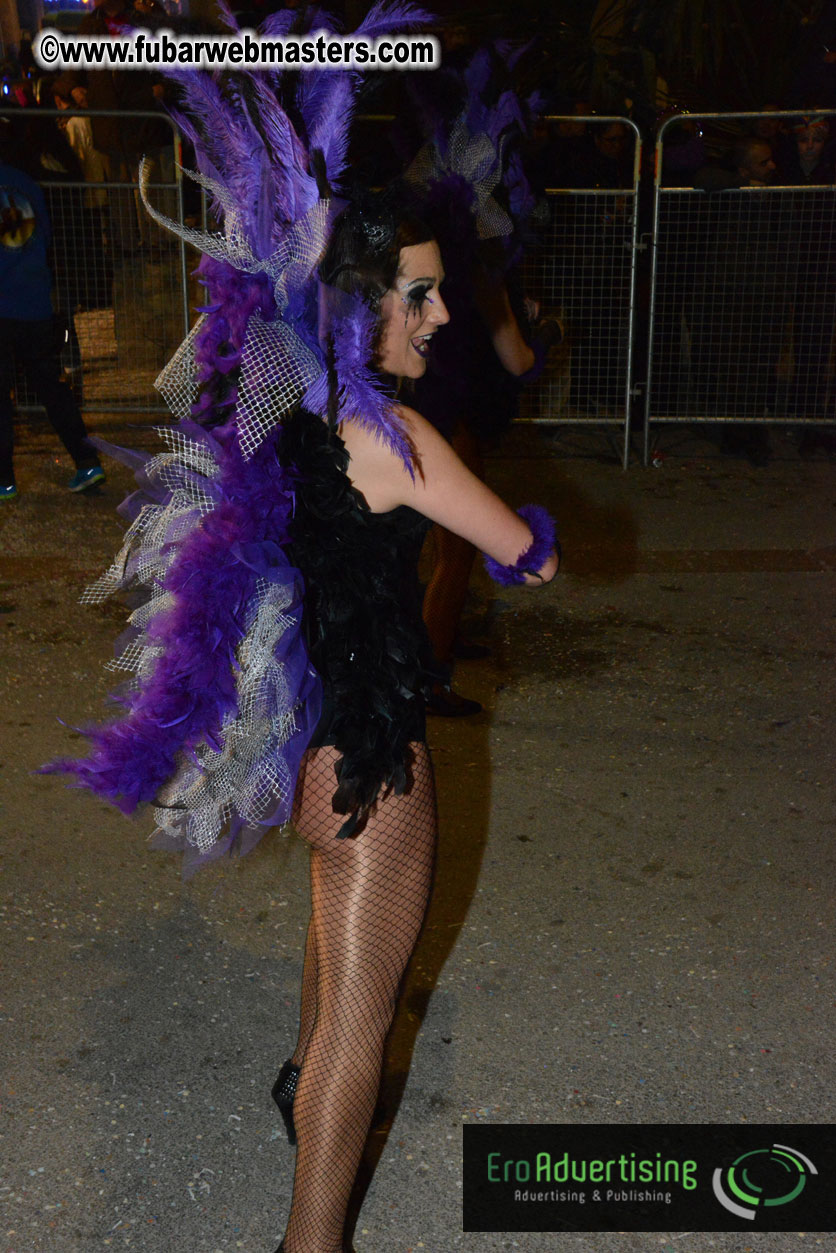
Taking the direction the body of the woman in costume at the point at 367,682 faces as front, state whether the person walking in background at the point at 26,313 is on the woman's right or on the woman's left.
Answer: on the woman's left

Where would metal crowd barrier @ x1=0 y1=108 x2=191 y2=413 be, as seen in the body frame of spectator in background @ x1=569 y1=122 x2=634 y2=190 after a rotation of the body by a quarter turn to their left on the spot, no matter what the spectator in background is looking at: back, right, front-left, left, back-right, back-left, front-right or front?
back

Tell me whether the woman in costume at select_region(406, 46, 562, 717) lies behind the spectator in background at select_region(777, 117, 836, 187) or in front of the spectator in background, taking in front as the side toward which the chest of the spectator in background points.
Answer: in front

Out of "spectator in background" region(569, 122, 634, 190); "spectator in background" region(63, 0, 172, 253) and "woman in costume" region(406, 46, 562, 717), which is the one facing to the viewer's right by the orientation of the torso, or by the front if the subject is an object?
the woman in costume

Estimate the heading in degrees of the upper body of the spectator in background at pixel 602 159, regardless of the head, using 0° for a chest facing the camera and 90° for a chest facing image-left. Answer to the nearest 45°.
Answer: approximately 0°

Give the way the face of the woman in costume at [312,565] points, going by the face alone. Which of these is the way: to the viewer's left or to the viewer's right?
to the viewer's right

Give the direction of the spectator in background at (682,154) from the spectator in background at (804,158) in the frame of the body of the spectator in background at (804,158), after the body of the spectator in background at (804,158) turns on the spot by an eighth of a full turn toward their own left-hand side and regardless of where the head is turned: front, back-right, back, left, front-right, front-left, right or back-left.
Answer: back-right

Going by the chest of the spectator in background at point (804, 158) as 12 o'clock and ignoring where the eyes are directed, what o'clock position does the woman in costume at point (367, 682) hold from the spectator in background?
The woman in costume is roughly at 12 o'clock from the spectator in background.
